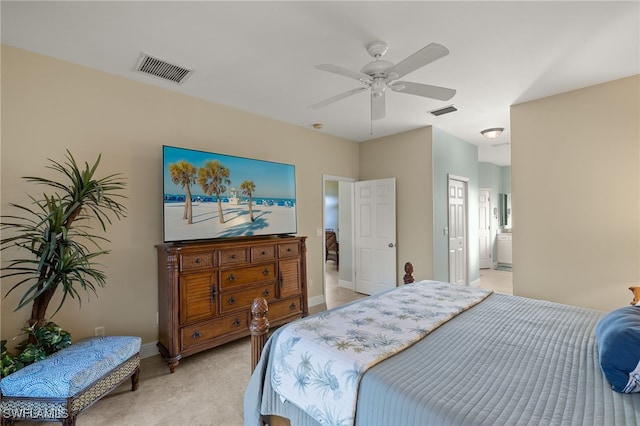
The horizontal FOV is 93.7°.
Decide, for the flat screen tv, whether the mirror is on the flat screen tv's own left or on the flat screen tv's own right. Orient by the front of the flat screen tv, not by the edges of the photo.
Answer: on the flat screen tv's own left

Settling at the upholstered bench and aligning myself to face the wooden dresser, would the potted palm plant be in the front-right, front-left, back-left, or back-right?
front-left

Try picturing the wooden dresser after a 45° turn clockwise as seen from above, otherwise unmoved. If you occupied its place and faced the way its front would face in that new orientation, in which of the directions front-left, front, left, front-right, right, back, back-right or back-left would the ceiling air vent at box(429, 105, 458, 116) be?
left

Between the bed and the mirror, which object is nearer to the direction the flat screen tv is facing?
the bed

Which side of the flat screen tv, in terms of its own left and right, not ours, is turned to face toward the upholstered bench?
right

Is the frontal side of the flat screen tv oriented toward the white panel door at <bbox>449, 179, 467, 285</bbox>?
no

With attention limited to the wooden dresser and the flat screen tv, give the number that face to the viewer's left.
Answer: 0

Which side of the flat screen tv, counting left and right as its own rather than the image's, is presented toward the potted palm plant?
right

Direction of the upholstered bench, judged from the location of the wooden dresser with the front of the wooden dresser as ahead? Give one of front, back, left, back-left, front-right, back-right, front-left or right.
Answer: right

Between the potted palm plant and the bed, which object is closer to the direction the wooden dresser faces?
the bed

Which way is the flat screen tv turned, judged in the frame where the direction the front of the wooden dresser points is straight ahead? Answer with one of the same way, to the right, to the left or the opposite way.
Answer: the same way

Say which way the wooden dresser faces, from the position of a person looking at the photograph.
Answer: facing the viewer and to the right of the viewer
